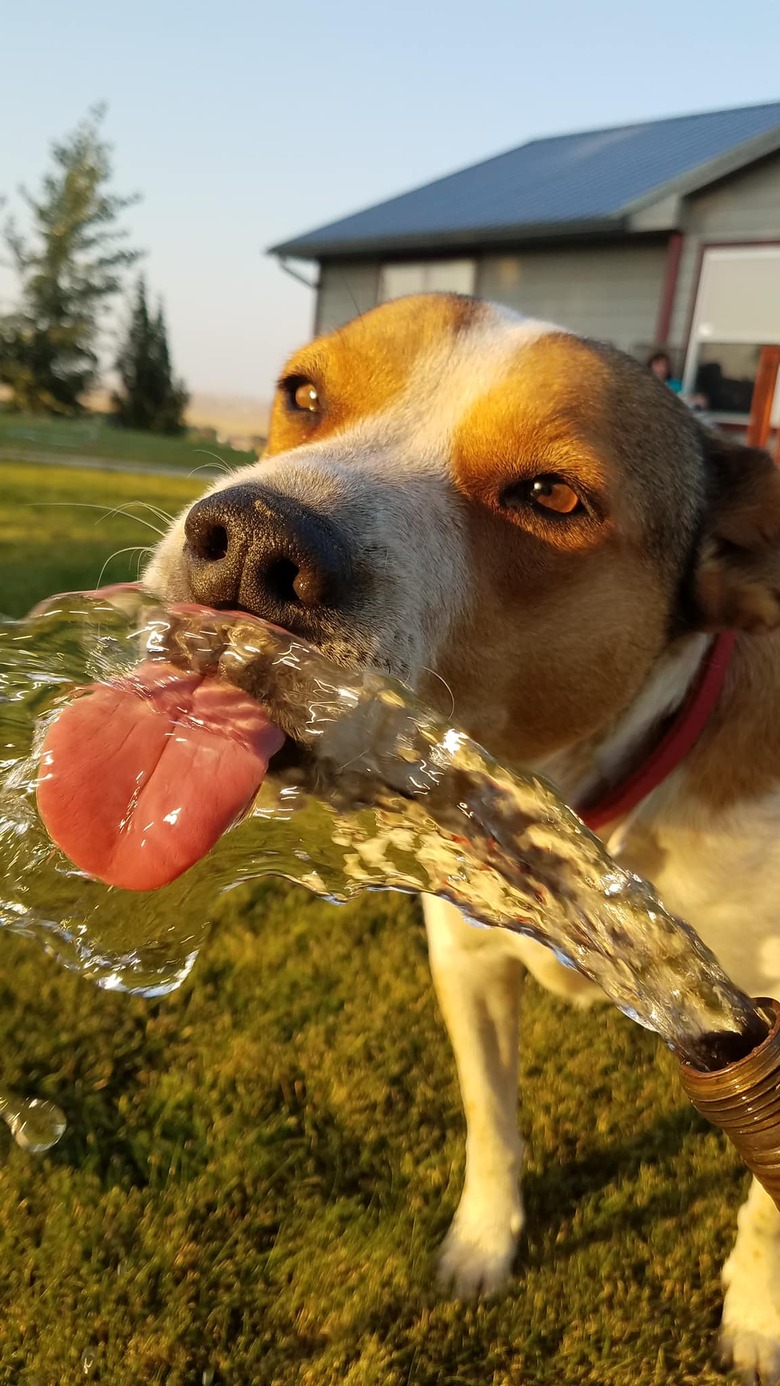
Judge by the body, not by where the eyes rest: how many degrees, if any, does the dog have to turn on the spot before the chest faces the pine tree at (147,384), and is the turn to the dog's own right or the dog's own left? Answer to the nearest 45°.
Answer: approximately 135° to the dog's own right

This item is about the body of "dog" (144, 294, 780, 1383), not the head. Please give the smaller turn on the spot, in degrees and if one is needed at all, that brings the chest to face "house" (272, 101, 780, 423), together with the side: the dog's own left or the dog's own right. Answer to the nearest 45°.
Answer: approximately 135° to the dog's own right

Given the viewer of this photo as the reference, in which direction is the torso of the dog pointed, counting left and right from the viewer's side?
facing the viewer and to the left of the viewer

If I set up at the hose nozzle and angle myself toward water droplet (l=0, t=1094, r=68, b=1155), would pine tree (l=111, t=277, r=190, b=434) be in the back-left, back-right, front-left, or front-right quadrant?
front-right

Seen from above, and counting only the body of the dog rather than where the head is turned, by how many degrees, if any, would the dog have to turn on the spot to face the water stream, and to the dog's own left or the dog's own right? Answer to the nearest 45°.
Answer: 0° — it already faces it

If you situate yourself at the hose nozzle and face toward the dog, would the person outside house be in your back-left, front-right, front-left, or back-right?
front-right

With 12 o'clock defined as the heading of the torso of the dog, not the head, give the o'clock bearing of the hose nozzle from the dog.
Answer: The hose nozzle is roughly at 10 o'clock from the dog.

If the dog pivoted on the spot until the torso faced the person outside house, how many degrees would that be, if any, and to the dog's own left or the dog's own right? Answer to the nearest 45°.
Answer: approximately 135° to the dog's own right

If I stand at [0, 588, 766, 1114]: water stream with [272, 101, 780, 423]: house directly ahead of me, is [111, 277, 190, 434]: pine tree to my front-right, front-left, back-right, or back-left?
front-left

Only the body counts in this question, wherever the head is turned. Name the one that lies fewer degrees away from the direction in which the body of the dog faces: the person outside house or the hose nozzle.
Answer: the hose nozzle

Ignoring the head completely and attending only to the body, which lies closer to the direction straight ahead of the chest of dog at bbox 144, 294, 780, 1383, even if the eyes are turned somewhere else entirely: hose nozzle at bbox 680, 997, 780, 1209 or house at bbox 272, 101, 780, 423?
the hose nozzle

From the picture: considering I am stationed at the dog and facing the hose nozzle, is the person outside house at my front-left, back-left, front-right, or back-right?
back-left
